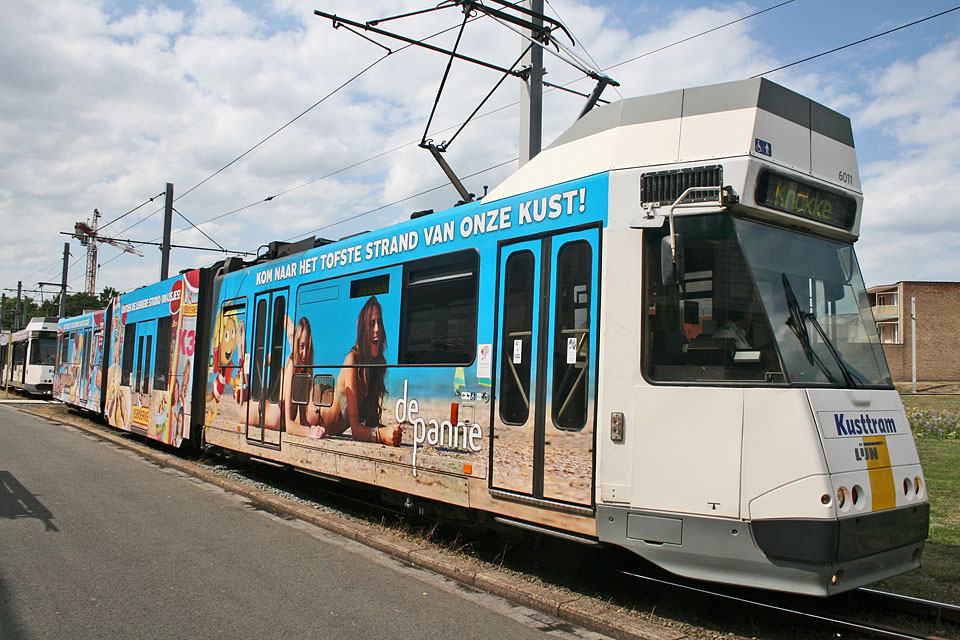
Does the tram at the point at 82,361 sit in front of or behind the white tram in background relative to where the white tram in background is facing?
in front

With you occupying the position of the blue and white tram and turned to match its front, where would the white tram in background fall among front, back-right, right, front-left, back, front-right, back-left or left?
back

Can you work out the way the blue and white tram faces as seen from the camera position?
facing the viewer and to the right of the viewer

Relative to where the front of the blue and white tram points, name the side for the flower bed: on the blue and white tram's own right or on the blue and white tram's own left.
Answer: on the blue and white tram's own left

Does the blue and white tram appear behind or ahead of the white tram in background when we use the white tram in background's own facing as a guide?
ahead

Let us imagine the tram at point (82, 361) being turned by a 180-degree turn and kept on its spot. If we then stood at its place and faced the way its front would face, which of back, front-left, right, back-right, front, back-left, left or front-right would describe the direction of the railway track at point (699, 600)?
back-left

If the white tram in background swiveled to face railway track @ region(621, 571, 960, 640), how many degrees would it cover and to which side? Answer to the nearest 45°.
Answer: approximately 45° to its right
